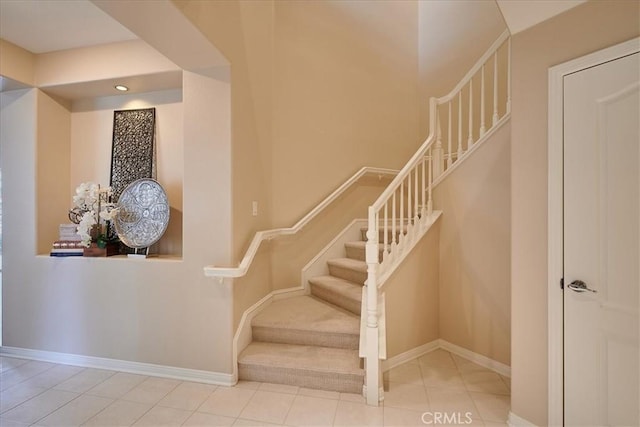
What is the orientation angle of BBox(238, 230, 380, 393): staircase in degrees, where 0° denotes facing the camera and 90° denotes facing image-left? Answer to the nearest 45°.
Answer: approximately 0°

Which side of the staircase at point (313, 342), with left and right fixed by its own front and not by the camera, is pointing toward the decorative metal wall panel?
right

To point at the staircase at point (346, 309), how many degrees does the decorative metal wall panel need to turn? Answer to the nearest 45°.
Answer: approximately 45° to its left

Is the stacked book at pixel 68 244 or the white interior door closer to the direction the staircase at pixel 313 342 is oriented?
the white interior door

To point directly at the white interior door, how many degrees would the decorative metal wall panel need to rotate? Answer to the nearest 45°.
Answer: approximately 45° to its left

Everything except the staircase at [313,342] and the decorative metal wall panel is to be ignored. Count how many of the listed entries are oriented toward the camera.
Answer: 2

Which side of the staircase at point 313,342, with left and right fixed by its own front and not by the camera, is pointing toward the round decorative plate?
right

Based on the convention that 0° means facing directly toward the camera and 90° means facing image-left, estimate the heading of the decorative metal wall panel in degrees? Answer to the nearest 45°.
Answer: approximately 0°
